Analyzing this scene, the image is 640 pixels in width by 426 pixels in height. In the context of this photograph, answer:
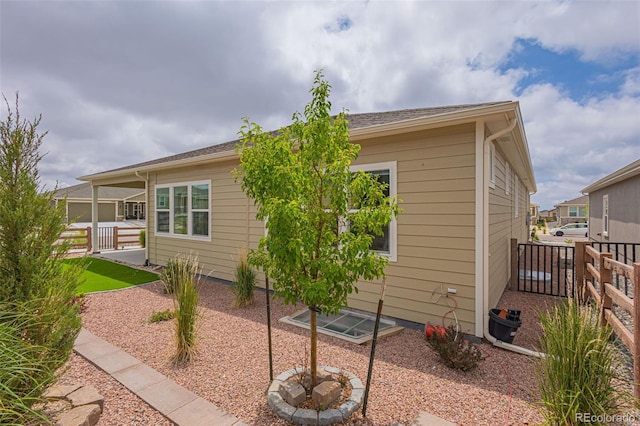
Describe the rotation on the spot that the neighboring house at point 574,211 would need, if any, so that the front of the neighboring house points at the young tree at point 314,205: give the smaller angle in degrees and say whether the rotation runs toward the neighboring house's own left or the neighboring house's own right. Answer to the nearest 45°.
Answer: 0° — it already faces it

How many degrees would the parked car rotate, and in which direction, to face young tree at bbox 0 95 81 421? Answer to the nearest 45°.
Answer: approximately 90° to its left

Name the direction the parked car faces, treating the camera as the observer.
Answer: facing to the left of the viewer

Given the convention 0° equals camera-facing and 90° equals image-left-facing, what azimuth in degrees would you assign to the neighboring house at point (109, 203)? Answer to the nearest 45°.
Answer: approximately 0°

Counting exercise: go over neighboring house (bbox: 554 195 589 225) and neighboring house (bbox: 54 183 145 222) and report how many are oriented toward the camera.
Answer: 2

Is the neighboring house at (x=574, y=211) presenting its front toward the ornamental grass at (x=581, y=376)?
yes

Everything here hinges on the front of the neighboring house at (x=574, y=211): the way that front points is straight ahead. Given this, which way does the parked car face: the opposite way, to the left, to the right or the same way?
to the right

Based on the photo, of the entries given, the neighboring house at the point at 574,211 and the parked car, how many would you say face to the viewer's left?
1
